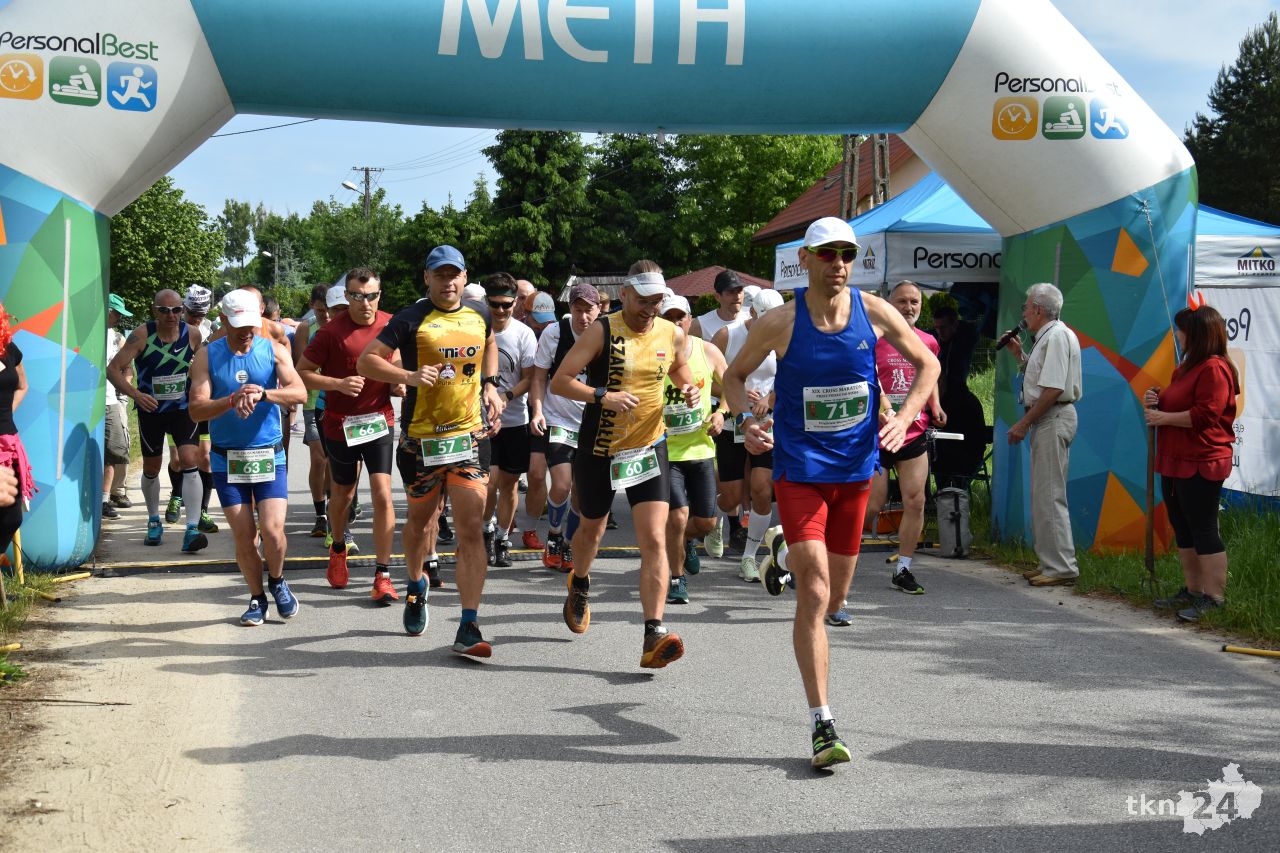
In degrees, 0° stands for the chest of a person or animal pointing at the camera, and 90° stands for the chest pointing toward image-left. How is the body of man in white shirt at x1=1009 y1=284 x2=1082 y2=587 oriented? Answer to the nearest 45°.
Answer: approximately 90°

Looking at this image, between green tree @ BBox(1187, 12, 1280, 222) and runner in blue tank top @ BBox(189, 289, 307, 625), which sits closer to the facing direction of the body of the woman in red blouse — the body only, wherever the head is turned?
the runner in blue tank top

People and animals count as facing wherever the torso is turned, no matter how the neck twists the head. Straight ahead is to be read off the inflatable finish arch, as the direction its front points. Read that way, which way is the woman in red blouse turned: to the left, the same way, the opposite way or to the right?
to the right

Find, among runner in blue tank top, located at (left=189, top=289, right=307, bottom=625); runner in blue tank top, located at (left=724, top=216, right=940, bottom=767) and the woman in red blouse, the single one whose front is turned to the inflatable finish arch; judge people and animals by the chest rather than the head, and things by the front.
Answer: the woman in red blouse

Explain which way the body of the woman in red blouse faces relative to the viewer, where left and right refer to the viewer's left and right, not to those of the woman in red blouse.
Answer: facing to the left of the viewer

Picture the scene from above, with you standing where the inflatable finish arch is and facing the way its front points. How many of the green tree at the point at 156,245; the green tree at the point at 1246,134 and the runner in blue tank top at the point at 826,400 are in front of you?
1

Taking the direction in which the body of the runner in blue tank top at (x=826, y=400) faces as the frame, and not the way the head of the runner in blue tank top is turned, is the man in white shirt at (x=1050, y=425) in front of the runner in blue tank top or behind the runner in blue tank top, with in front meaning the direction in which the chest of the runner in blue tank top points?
behind

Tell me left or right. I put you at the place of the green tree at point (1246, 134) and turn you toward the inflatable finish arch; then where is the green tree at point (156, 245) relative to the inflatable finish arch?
right

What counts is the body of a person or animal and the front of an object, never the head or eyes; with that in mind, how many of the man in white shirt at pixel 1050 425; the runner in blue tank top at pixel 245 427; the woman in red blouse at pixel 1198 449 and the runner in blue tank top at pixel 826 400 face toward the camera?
2

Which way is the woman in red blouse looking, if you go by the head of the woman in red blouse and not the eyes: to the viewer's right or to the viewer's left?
to the viewer's left

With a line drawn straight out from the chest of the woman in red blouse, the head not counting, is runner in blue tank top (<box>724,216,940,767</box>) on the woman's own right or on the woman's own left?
on the woman's own left

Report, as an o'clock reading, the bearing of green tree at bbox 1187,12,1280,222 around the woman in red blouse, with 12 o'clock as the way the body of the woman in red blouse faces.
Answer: The green tree is roughly at 3 o'clock from the woman in red blouse.
